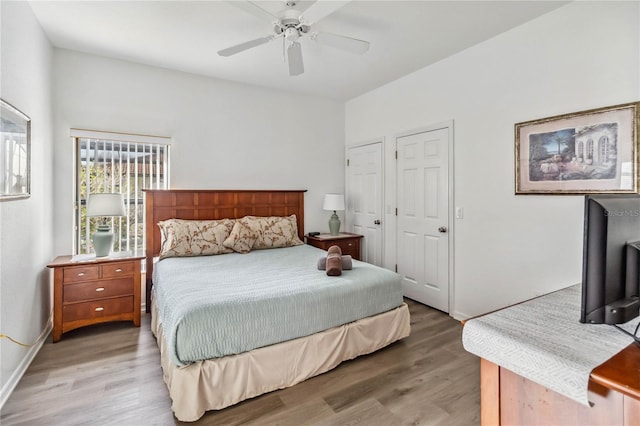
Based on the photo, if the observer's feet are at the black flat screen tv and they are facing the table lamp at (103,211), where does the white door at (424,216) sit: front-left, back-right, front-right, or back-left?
front-right

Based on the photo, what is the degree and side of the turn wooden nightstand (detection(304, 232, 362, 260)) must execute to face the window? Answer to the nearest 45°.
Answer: approximately 90° to its right

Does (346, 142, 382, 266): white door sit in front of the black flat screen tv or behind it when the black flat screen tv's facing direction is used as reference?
in front

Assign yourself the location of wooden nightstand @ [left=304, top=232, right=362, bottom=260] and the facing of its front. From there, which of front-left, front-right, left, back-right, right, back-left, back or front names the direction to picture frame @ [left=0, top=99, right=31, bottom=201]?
right

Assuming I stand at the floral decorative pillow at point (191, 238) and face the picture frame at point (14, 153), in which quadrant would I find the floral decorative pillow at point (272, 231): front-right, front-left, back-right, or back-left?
back-left

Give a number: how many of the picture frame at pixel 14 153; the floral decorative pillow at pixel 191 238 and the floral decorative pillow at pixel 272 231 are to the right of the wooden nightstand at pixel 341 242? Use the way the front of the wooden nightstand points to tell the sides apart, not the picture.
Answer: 3

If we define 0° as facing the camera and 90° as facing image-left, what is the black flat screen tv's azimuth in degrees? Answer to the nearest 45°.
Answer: approximately 135°

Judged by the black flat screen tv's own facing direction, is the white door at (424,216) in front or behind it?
in front

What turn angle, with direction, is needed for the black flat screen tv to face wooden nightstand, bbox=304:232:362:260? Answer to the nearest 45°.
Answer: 0° — it already faces it

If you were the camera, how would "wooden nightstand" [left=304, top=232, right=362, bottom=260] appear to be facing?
facing the viewer and to the right of the viewer
